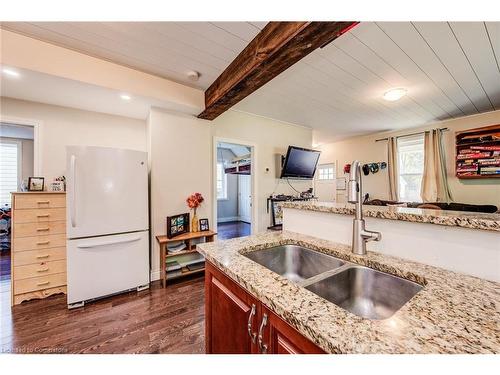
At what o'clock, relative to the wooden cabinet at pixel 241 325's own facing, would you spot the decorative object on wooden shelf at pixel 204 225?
The decorative object on wooden shelf is roughly at 4 o'clock from the wooden cabinet.

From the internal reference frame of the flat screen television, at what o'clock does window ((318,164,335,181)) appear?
The window is roughly at 8 o'clock from the flat screen television.

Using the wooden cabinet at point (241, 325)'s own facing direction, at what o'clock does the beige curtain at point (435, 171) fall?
The beige curtain is roughly at 6 o'clock from the wooden cabinet.

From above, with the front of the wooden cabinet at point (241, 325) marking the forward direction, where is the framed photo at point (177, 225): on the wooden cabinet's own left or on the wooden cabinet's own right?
on the wooden cabinet's own right

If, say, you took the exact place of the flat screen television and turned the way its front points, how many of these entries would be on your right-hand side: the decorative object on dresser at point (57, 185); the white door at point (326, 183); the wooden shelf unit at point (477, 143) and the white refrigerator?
2

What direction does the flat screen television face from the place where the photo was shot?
facing the viewer and to the right of the viewer

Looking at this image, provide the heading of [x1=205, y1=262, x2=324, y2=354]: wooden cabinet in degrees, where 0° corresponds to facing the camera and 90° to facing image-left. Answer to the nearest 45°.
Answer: approximately 45°

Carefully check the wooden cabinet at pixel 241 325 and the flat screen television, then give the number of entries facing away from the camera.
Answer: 0

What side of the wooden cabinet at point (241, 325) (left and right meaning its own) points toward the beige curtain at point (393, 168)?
back

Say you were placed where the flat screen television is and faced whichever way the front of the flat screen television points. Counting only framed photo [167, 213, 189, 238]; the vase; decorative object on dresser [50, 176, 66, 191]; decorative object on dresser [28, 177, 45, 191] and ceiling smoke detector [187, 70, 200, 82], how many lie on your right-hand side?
5

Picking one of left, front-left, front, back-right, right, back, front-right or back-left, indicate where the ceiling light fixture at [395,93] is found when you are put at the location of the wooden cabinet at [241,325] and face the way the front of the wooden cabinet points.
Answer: back

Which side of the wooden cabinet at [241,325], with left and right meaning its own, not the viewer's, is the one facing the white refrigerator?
right

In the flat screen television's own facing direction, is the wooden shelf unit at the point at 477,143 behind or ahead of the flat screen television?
ahead

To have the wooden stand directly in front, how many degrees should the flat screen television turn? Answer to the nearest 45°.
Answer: approximately 90° to its right

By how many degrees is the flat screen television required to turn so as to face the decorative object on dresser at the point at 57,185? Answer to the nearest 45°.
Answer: approximately 90° to its right

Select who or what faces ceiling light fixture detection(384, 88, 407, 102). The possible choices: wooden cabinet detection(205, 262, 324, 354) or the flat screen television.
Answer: the flat screen television

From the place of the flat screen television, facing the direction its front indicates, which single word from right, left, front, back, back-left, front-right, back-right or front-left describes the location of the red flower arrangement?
right
